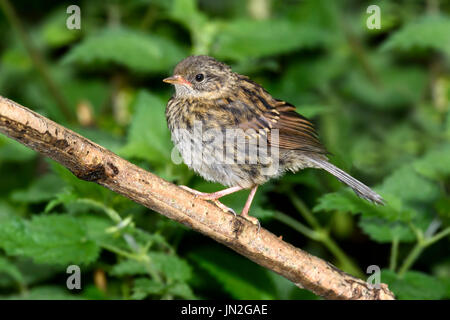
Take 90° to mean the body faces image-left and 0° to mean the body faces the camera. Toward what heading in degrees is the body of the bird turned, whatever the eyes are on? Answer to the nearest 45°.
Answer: approximately 90°

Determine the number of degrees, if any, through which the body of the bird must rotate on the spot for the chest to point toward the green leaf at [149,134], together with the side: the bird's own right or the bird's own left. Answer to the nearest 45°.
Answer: approximately 45° to the bird's own right

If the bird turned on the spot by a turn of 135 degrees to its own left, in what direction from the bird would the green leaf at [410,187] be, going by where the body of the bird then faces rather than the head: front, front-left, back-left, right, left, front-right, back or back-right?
left

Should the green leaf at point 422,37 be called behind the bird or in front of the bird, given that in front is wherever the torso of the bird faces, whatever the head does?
behind
